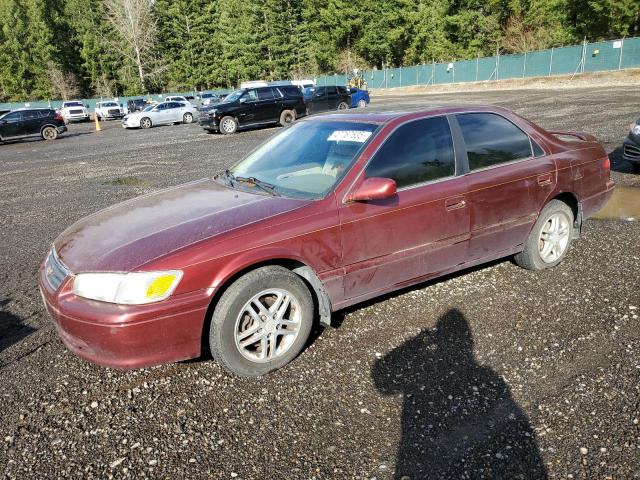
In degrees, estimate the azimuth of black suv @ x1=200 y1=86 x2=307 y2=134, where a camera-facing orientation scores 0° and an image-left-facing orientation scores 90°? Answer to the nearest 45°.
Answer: approximately 45°

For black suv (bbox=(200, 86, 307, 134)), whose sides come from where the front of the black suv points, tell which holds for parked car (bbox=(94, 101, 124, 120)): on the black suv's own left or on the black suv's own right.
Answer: on the black suv's own right

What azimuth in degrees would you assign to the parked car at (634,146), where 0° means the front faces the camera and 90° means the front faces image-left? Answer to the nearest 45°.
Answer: approximately 45°

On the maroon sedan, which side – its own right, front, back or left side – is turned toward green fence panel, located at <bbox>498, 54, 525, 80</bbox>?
back

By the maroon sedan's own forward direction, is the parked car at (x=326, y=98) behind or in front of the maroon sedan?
behind

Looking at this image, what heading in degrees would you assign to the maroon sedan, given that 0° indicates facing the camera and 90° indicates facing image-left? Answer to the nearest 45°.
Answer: approximately 45°

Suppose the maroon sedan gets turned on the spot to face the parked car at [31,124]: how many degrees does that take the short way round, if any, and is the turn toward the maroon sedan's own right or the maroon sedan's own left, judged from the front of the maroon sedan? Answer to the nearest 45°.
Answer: approximately 90° to the maroon sedan's own right
